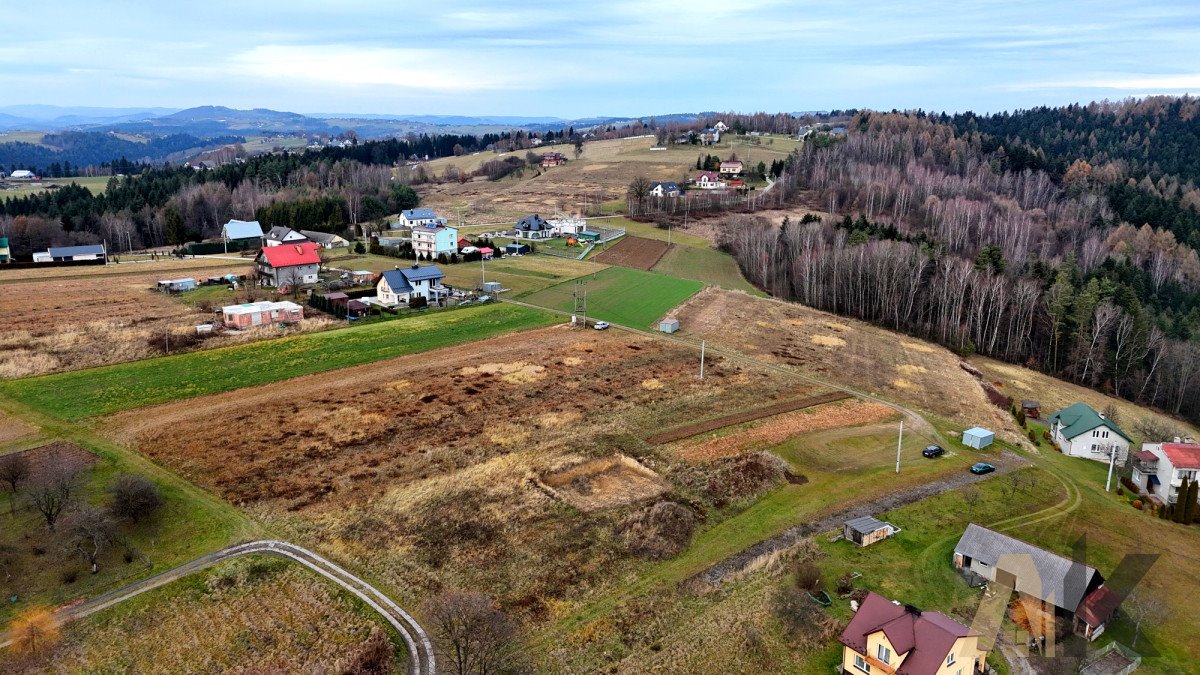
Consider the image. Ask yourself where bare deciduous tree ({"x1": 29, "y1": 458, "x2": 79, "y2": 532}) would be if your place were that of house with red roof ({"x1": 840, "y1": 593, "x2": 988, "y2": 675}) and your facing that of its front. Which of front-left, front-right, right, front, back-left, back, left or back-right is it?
front-right

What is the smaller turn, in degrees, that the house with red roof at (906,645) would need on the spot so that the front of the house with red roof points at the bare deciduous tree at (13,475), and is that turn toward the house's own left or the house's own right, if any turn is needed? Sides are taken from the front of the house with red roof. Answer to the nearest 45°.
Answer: approximately 45° to the house's own right

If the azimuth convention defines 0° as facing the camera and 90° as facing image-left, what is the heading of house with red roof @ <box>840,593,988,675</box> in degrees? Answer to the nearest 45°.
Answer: approximately 45°

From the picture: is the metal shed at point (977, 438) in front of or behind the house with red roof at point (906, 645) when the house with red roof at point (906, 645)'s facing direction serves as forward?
behind

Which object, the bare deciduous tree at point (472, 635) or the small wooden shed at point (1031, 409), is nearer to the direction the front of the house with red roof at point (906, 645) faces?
the bare deciduous tree

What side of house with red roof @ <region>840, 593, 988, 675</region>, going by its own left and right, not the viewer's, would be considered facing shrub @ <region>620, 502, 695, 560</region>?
right

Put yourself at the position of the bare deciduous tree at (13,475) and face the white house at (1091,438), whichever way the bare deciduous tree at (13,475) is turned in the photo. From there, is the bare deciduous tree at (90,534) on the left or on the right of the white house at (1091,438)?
right

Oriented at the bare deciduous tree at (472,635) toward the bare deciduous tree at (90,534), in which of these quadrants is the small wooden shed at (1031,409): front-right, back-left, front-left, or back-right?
back-right

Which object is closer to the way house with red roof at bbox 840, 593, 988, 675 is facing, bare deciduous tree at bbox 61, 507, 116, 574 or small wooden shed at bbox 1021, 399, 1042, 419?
the bare deciduous tree

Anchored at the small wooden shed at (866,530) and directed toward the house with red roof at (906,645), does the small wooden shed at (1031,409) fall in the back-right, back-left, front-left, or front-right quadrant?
back-left
